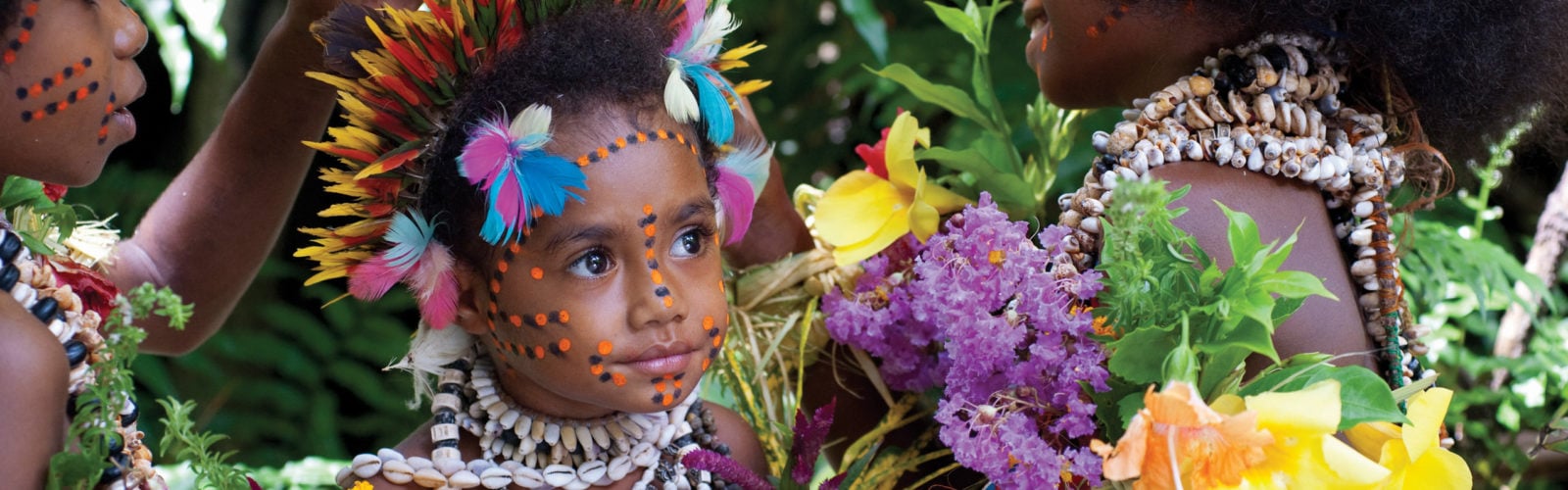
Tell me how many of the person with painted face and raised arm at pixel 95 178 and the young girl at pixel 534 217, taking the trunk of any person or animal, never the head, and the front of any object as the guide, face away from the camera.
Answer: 0

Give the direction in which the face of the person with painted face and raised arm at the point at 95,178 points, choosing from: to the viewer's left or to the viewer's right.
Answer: to the viewer's right

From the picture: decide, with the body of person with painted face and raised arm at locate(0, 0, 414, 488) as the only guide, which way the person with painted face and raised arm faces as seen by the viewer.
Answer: to the viewer's right

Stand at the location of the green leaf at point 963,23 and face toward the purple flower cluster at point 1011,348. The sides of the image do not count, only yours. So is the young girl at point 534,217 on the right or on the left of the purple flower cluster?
right

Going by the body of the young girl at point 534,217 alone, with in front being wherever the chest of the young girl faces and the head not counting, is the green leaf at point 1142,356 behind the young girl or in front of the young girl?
in front

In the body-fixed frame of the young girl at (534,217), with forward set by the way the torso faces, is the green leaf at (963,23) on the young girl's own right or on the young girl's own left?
on the young girl's own left

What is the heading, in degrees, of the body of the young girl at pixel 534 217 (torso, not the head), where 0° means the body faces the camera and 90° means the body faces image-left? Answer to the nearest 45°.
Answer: approximately 315°
